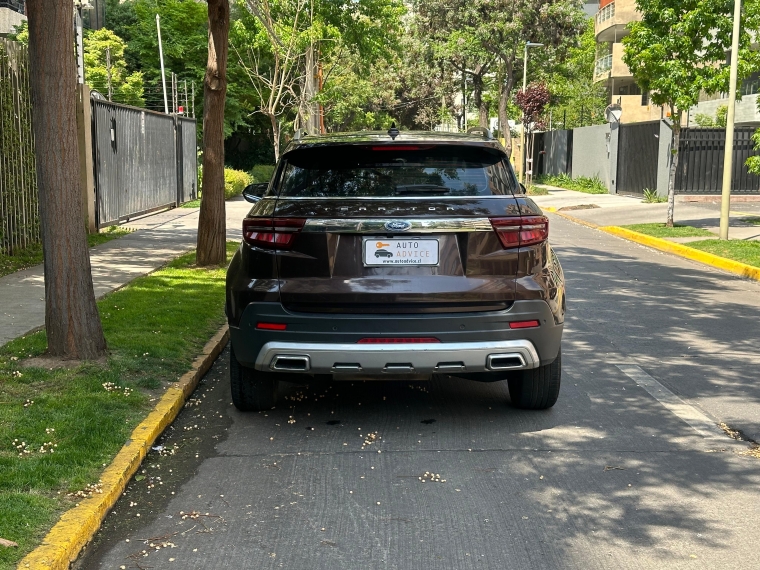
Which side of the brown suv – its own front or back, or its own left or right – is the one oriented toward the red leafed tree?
front

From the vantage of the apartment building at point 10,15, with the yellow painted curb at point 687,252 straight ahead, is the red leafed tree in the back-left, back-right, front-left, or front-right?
front-left

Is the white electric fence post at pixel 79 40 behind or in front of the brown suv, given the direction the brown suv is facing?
in front

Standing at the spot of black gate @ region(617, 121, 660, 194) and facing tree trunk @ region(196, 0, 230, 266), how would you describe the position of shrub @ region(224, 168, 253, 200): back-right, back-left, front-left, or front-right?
front-right

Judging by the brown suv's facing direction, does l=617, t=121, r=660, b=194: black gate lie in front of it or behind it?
in front

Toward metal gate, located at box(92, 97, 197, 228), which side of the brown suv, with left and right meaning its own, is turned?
front

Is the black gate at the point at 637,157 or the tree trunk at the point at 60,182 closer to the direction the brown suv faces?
the black gate

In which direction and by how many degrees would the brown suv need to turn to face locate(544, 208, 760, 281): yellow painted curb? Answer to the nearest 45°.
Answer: approximately 45° to its right

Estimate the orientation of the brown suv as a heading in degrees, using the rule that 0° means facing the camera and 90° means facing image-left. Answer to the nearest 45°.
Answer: approximately 180°

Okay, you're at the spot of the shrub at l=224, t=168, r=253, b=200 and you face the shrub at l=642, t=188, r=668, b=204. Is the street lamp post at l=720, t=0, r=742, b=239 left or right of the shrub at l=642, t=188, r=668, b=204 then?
right

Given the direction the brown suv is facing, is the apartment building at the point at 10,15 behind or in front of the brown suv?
in front

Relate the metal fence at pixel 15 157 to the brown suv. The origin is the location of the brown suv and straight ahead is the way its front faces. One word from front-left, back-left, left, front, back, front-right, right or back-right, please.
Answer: front-left
